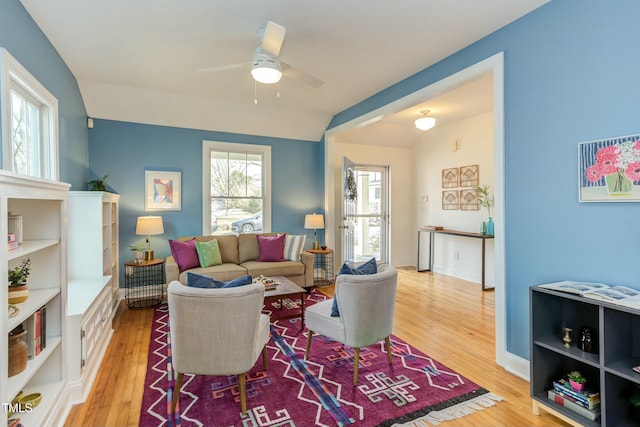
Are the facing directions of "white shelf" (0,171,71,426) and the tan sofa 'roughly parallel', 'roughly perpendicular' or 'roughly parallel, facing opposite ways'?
roughly perpendicular

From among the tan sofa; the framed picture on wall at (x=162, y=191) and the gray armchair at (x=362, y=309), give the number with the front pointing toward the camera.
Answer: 2

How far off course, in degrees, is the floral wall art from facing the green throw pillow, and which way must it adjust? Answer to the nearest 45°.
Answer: approximately 45° to its right

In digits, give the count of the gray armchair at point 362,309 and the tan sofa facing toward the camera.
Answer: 1

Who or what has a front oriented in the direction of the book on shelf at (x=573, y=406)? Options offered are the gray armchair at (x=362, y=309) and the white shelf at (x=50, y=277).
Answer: the white shelf

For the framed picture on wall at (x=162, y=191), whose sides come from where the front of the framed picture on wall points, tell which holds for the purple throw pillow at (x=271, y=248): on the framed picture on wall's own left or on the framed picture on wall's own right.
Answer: on the framed picture on wall's own left

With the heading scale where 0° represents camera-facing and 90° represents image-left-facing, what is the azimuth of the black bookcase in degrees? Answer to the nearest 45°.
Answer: approximately 45°

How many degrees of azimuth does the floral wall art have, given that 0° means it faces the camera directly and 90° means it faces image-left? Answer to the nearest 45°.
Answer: approximately 45°

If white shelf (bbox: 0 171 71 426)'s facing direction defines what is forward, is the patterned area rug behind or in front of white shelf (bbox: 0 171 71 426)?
in front

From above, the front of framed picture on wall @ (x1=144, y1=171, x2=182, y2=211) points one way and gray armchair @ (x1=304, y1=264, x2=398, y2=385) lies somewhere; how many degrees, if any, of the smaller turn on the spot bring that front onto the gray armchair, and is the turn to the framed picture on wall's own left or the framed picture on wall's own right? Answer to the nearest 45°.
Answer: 0° — it already faces it

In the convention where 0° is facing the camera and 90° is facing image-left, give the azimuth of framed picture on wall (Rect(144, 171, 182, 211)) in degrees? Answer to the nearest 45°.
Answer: approximately 0°

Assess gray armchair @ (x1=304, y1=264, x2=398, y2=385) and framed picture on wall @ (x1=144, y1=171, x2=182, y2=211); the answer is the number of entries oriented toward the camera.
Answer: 1
